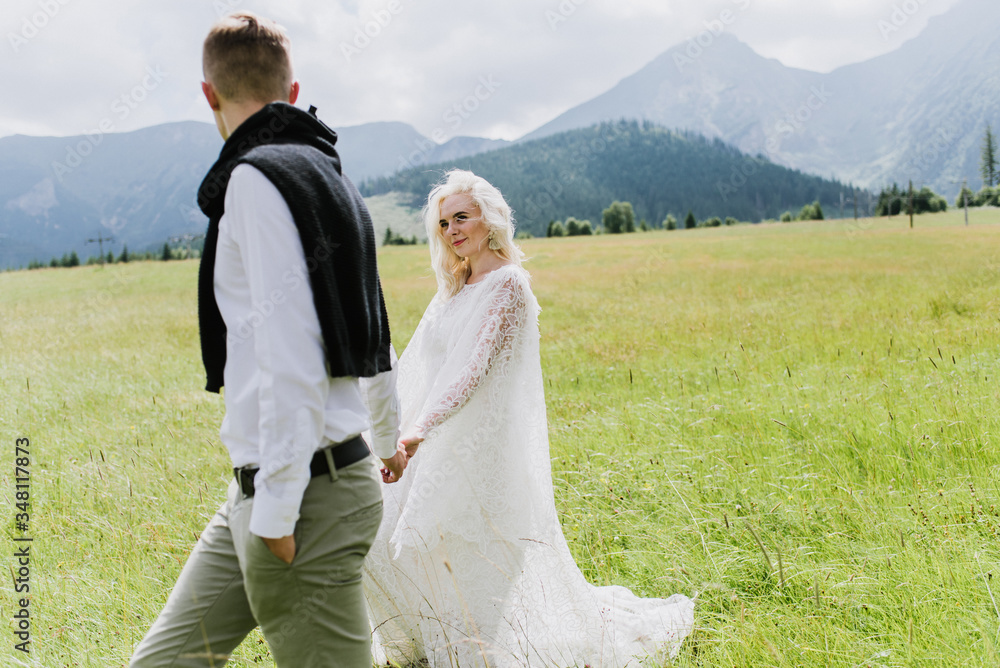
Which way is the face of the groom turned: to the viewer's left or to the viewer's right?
to the viewer's left

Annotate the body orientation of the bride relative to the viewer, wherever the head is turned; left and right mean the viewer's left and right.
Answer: facing the viewer and to the left of the viewer

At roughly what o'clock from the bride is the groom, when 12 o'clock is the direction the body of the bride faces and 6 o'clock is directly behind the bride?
The groom is roughly at 11 o'clock from the bride.

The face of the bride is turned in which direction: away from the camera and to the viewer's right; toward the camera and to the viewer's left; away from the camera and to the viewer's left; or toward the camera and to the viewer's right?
toward the camera and to the viewer's left
